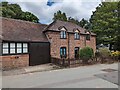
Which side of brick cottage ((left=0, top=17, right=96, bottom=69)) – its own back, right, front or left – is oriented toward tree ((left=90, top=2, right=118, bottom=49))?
left

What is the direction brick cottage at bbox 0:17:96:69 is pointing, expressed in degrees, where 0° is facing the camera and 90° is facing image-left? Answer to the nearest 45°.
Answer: approximately 315°
